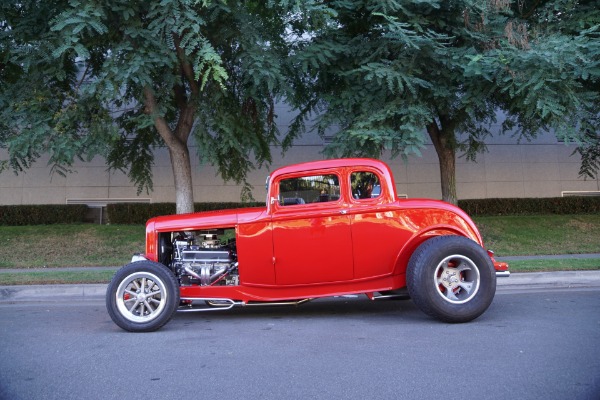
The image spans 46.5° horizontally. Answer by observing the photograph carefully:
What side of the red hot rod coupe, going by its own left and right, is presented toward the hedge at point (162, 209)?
right

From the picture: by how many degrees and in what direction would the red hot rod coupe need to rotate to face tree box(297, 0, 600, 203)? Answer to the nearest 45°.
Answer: approximately 135° to its right

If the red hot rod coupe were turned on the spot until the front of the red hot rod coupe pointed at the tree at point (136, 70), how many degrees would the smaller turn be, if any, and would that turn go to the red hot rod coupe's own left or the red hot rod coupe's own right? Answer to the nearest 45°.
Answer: approximately 45° to the red hot rod coupe's own right

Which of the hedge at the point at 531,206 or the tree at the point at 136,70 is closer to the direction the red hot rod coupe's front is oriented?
the tree

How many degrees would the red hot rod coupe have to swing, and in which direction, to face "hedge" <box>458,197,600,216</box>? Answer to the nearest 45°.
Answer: approximately 135° to its right

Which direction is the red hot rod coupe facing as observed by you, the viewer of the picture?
facing to the left of the viewer

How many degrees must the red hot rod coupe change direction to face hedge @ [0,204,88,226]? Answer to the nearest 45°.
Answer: approximately 45° to its right
